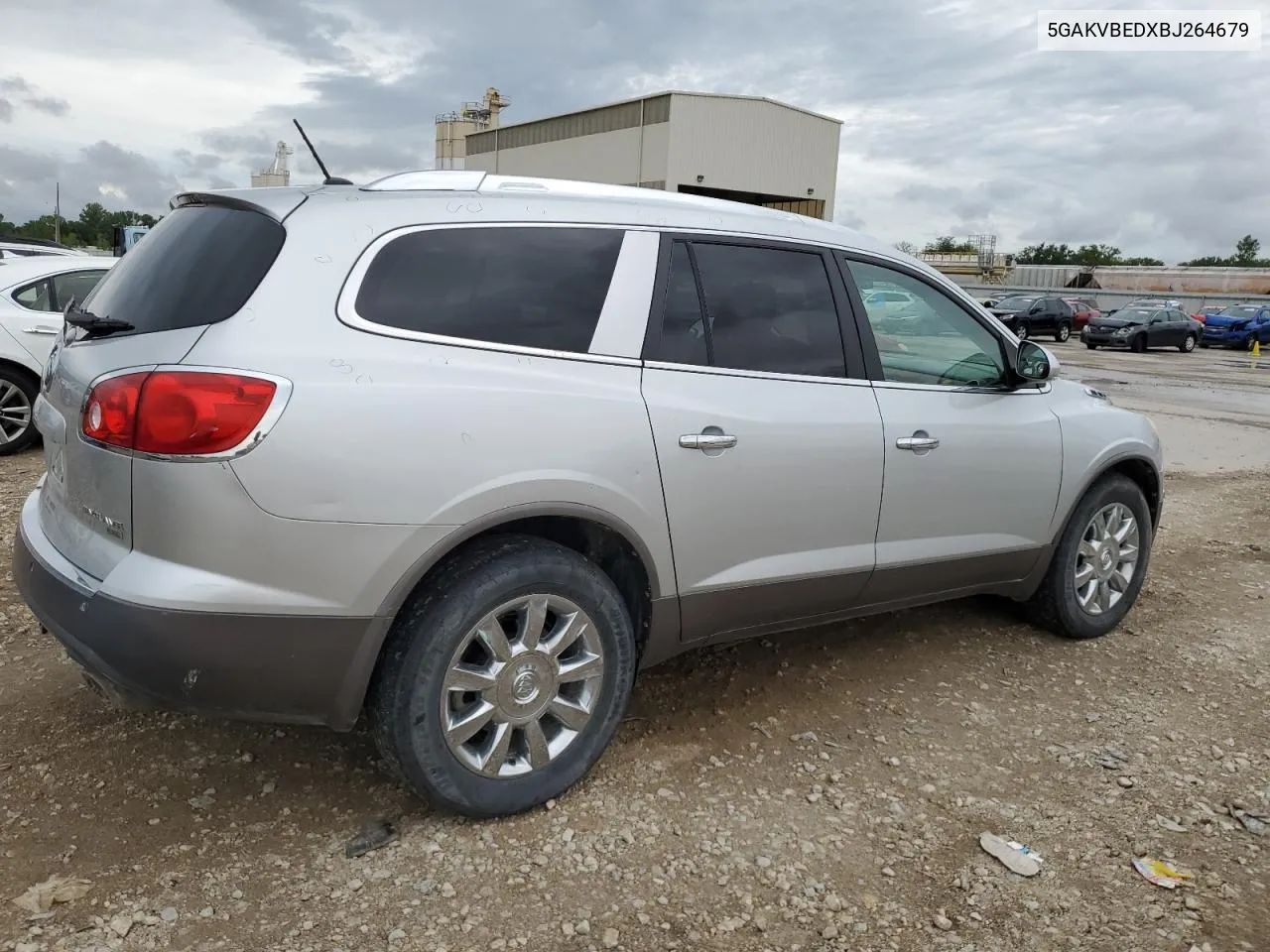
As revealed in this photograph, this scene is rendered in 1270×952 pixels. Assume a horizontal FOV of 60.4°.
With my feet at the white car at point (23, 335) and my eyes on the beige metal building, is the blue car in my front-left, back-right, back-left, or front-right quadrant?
front-right

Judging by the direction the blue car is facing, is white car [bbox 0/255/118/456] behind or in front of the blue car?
in front

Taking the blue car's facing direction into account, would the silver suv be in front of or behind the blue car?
in front

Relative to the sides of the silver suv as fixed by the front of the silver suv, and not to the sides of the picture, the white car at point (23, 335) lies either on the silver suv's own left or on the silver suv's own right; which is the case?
on the silver suv's own left

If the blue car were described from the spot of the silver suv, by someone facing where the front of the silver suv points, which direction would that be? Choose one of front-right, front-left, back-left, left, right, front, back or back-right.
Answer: front

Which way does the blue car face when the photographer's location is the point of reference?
facing the viewer and to the left of the viewer

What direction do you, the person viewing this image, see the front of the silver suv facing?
facing away from the viewer and to the right of the viewer

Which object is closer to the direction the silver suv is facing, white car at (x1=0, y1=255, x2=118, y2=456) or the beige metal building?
the beige metal building

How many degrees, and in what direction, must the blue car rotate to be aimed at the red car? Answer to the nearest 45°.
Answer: approximately 45° to its right

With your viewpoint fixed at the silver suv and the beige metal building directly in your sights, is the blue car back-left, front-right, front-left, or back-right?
front-right
